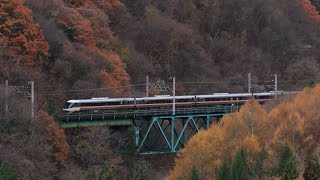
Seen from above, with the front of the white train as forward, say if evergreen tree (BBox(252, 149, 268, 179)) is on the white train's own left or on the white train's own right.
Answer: on the white train's own left

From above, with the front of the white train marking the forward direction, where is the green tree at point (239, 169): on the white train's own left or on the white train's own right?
on the white train's own left

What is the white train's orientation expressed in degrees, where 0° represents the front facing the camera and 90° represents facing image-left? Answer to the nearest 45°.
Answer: approximately 90°

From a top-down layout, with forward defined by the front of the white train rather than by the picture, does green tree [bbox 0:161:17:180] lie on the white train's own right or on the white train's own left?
on the white train's own left

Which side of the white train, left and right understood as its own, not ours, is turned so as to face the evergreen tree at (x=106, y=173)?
left

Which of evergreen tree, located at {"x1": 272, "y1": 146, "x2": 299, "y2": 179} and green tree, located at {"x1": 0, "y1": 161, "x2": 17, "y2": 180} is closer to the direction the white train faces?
the green tree

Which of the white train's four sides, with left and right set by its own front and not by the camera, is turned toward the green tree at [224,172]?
left

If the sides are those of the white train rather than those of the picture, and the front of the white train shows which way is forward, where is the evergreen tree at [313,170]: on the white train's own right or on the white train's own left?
on the white train's own left
